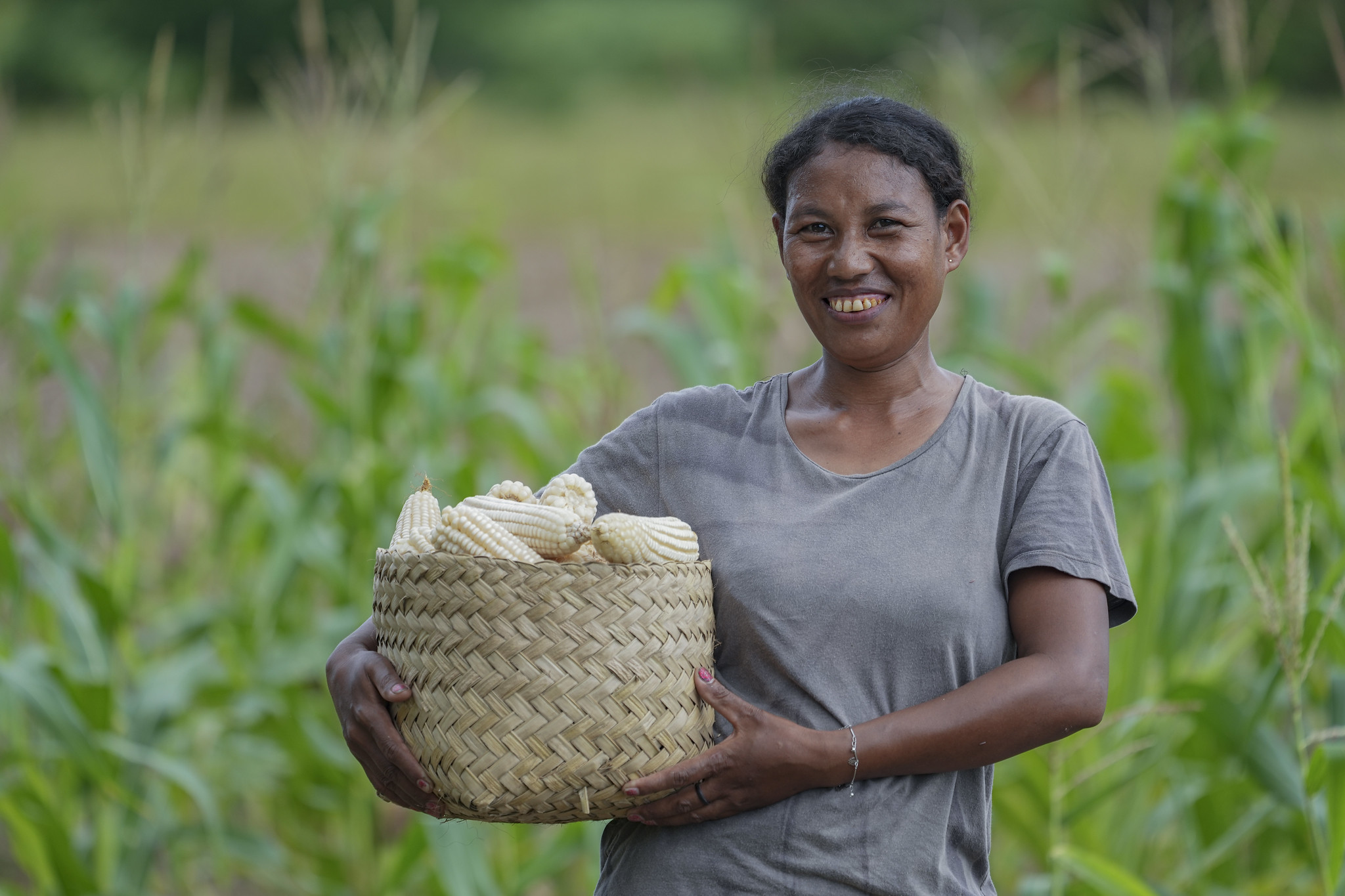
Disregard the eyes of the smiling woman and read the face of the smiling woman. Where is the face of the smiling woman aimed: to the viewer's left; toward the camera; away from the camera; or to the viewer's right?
toward the camera

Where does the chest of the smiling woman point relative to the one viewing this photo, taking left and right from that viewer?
facing the viewer
